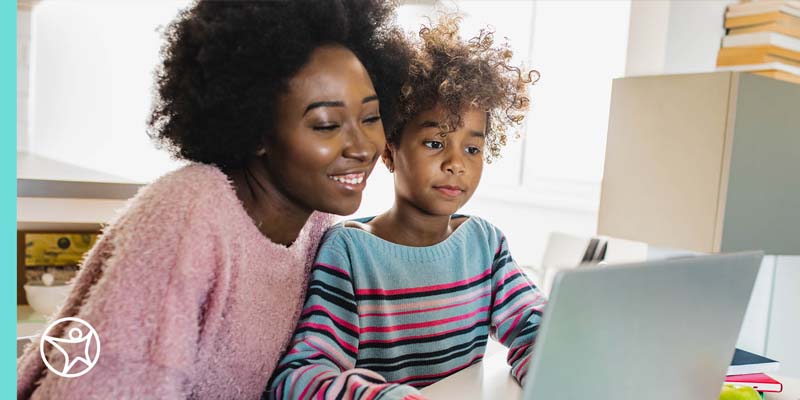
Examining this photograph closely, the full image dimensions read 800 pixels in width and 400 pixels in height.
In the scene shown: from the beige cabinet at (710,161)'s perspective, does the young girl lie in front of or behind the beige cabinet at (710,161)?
in front

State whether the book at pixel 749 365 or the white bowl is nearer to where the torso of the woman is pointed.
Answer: the book

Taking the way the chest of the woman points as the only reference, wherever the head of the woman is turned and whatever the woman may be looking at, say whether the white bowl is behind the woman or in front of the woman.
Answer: behind

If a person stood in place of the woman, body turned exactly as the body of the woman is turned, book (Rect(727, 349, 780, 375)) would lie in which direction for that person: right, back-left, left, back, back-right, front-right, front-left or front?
front-left

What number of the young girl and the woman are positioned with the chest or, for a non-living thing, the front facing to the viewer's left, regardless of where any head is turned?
0

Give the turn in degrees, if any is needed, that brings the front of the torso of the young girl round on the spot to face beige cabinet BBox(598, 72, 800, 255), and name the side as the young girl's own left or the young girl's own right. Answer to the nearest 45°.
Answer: approximately 90° to the young girl's own left

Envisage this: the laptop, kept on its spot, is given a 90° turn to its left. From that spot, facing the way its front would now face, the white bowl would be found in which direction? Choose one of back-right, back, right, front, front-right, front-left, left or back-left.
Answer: front-right

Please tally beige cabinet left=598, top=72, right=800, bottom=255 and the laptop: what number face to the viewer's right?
0

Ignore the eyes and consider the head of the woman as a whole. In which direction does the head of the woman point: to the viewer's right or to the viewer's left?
to the viewer's right

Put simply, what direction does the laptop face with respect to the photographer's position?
facing away from the viewer and to the left of the viewer
